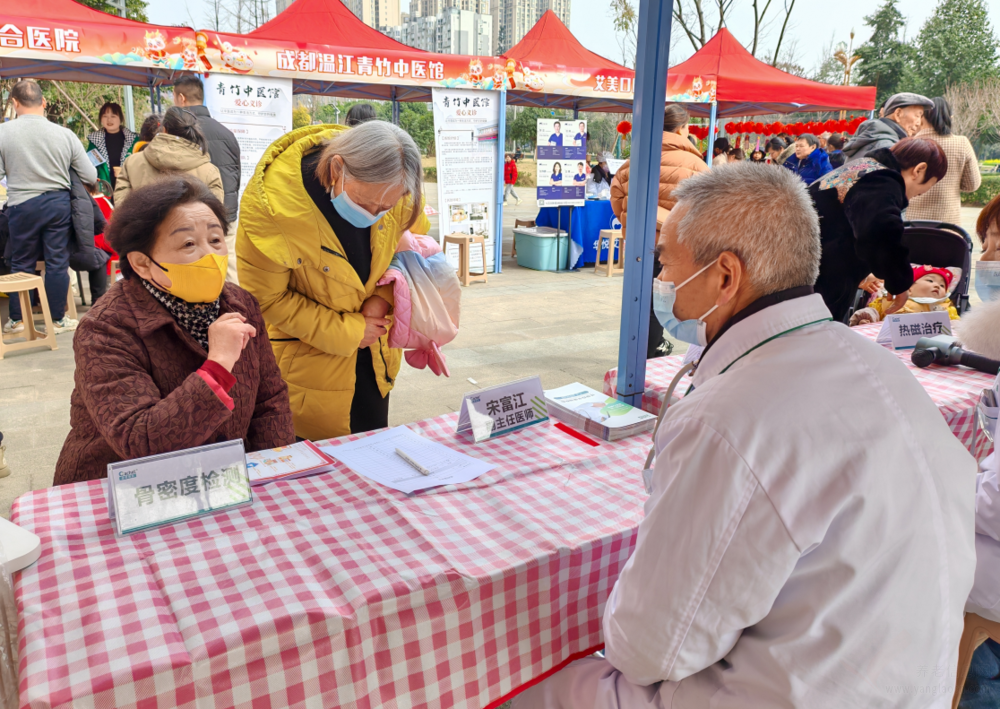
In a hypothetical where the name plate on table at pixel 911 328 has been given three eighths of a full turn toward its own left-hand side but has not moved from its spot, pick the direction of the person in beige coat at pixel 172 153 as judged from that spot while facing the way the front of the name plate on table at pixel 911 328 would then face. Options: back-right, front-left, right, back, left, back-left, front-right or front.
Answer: left

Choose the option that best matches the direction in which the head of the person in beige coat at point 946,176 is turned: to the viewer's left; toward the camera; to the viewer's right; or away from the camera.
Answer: away from the camera

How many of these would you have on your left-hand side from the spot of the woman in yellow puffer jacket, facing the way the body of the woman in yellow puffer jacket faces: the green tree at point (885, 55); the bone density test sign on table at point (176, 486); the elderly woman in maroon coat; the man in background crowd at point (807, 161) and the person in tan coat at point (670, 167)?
3

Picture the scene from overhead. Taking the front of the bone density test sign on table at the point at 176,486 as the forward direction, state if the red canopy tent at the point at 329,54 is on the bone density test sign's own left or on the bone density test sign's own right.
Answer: on the bone density test sign's own left

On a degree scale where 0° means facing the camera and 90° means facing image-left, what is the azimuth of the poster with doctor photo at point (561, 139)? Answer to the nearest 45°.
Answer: approximately 0°

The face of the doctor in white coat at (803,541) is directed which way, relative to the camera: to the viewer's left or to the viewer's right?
to the viewer's left

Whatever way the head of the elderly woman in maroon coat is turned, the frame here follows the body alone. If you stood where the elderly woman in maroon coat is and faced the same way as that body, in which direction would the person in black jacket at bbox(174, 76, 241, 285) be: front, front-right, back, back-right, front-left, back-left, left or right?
back-left

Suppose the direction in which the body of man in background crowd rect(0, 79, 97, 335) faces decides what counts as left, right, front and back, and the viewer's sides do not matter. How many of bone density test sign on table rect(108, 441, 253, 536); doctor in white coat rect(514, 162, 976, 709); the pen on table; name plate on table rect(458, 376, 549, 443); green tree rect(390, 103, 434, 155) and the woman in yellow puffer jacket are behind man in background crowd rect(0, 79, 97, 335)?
5
